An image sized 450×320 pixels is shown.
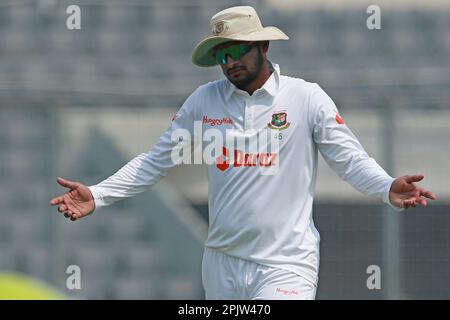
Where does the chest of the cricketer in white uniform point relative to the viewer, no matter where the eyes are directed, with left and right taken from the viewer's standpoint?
facing the viewer
